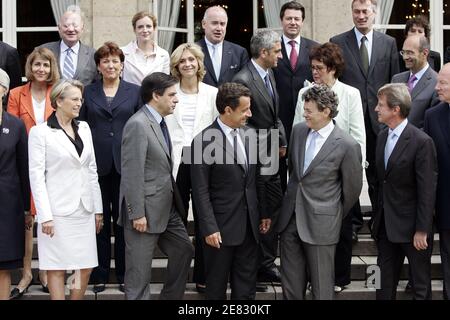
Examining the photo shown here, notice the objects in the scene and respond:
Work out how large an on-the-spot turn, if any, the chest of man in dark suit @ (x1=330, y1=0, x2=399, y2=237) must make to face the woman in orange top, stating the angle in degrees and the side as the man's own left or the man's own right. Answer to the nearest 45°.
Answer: approximately 45° to the man's own right

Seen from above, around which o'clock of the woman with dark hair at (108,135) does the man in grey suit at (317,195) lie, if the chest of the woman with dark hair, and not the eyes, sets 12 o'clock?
The man in grey suit is roughly at 10 o'clock from the woman with dark hair.

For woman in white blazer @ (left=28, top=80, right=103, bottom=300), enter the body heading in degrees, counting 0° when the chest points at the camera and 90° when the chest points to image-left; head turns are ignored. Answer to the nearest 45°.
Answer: approximately 315°

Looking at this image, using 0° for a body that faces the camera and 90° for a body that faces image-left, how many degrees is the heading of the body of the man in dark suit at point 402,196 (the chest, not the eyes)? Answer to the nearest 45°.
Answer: approximately 45°

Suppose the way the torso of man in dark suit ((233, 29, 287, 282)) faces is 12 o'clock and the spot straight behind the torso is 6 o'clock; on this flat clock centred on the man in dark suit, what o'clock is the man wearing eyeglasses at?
The man wearing eyeglasses is roughly at 10 o'clock from the man in dark suit.
